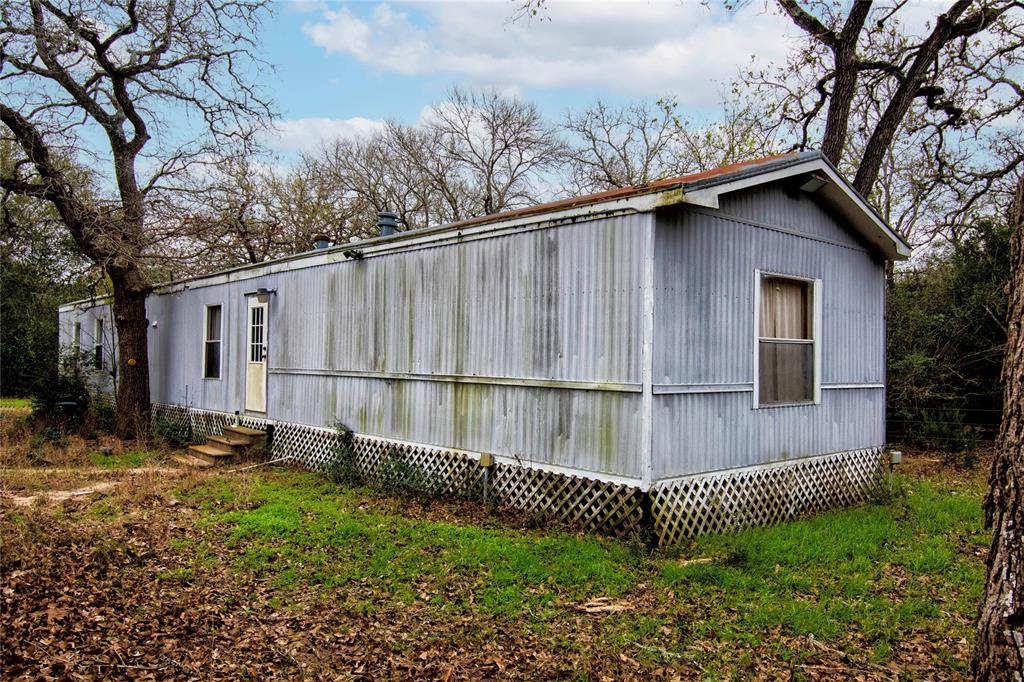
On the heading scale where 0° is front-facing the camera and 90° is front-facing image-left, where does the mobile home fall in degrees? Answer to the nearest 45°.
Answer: approximately 45°

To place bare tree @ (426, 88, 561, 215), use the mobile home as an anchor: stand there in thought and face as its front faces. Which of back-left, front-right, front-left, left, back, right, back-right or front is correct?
back-right

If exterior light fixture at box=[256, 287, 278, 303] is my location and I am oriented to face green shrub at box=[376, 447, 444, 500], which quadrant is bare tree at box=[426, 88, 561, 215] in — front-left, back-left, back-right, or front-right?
back-left

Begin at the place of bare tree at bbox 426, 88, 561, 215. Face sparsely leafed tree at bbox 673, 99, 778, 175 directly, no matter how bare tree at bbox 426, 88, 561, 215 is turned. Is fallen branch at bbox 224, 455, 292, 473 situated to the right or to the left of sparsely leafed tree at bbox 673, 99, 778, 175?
right

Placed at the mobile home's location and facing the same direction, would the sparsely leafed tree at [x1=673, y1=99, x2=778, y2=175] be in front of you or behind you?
behind

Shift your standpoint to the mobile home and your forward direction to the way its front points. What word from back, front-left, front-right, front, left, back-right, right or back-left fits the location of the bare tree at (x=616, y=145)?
back-right

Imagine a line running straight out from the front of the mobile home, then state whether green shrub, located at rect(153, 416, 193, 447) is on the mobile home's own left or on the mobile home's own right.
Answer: on the mobile home's own right

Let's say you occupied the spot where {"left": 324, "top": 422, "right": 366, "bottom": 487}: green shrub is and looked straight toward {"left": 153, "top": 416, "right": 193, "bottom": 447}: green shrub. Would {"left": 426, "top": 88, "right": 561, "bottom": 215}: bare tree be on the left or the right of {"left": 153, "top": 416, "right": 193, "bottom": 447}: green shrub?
right
